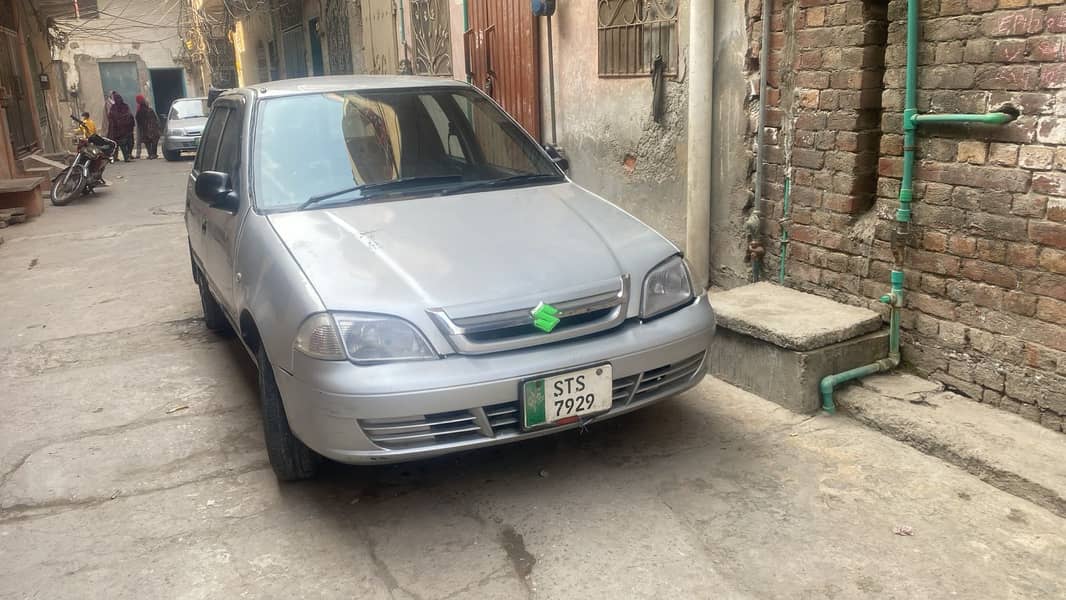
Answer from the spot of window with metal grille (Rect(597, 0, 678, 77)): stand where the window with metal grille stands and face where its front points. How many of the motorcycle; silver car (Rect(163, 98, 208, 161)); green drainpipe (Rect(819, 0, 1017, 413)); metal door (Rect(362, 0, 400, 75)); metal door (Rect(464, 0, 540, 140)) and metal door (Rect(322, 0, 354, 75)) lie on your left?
1

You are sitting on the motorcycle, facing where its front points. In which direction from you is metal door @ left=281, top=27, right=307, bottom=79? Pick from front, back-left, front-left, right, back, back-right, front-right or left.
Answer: back

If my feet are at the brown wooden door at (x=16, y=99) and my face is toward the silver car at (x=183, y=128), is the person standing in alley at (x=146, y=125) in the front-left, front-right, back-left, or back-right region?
front-left

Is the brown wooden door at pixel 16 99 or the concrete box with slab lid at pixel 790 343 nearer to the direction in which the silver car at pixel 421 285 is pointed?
the concrete box with slab lid

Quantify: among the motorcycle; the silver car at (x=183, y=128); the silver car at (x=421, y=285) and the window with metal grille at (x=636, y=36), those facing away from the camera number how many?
0

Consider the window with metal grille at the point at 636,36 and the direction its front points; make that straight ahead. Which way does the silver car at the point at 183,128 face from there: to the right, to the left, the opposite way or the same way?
to the left

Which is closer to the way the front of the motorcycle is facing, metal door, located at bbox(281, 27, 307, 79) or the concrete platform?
the concrete platform

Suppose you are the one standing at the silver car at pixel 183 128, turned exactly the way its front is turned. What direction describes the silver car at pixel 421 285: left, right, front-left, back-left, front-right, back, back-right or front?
front

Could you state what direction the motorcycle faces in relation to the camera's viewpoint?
facing the viewer and to the left of the viewer

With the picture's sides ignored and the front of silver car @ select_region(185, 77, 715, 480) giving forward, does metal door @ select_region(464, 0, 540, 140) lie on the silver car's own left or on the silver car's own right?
on the silver car's own left

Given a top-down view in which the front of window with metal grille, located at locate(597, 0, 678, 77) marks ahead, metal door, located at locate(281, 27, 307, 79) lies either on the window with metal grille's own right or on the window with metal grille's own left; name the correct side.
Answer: on the window with metal grille's own right

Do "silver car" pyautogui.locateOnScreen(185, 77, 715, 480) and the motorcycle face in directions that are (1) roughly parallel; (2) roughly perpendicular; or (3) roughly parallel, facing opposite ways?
roughly perpendicular

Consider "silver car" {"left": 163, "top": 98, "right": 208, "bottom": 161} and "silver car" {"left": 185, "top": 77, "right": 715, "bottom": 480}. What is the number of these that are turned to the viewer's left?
0

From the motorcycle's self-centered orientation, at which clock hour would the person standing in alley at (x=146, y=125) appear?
The person standing in alley is roughly at 5 o'clock from the motorcycle.

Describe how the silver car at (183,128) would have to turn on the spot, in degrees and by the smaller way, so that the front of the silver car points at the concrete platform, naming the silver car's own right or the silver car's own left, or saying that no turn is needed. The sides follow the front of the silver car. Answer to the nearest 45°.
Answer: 0° — it already faces it

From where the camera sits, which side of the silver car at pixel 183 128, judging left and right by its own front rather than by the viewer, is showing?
front

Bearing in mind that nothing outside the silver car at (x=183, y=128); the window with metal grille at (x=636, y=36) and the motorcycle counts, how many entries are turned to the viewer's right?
0

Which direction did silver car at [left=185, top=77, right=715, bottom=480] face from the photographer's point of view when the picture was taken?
facing the viewer and to the right of the viewer
